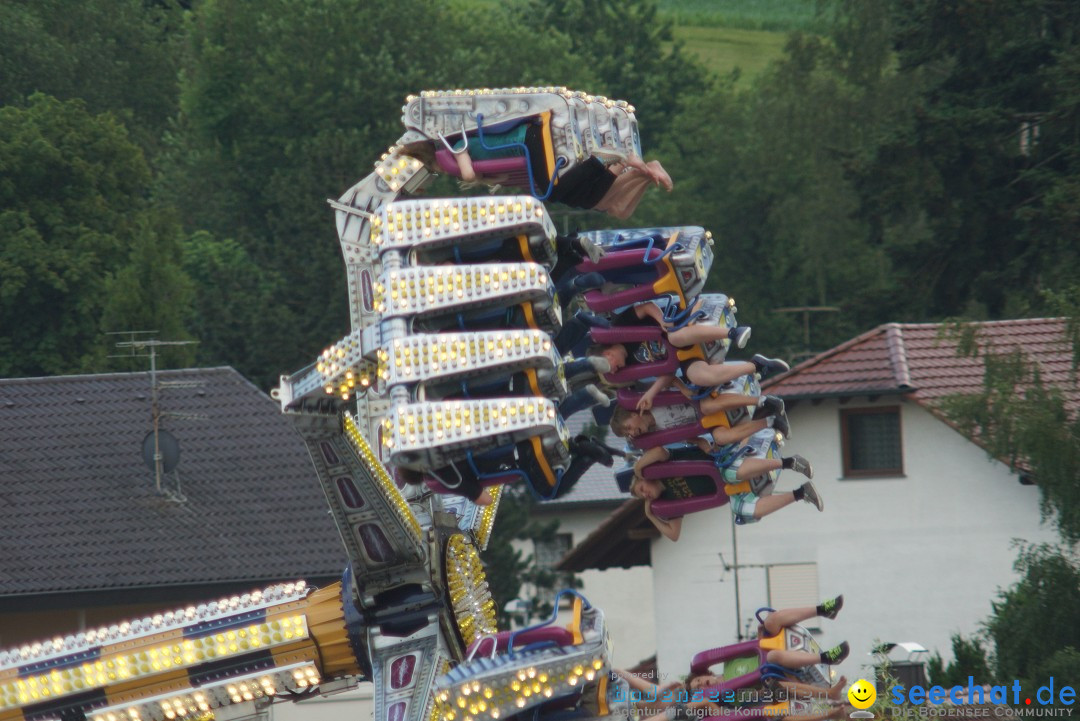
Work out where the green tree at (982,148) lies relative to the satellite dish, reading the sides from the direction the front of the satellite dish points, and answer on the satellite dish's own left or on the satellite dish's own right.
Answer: on the satellite dish's own right

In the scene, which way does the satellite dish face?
away from the camera

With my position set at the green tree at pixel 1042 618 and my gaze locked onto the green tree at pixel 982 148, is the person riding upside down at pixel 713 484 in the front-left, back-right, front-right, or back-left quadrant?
back-left

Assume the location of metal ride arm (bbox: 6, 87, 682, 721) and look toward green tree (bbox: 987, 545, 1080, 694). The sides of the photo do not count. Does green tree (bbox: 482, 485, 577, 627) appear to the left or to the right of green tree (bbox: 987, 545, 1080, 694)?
left

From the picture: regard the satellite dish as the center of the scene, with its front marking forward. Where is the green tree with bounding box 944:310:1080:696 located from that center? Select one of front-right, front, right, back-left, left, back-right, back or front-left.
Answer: back-right
